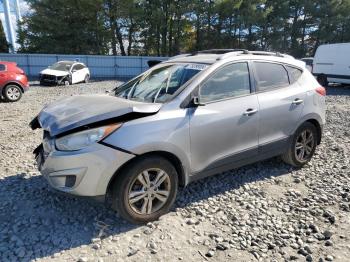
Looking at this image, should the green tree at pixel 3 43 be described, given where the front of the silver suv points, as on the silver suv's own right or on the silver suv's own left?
on the silver suv's own right

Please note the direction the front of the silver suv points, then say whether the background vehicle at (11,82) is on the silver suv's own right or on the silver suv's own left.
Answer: on the silver suv's own right

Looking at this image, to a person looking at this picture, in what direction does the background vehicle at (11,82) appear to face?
facing to the left of the viewer

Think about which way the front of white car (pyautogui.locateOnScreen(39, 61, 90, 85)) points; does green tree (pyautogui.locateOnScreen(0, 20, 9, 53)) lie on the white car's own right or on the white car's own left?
on the white car's own right

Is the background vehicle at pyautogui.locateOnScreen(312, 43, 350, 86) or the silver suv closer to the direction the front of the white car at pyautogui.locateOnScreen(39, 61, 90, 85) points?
the silver suv

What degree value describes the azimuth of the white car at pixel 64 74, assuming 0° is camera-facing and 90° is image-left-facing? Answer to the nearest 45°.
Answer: approximately 45°

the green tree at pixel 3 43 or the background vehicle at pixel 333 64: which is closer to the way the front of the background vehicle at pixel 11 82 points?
the green tree

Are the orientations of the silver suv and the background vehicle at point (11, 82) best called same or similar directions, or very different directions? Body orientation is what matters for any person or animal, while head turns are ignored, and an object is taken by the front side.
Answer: same or similar directions

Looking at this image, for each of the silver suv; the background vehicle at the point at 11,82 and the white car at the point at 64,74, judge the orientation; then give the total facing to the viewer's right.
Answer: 0

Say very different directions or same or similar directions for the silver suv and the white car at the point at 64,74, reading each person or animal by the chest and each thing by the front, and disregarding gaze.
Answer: same or similar directions

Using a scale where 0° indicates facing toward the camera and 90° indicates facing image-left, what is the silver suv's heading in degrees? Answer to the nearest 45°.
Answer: approximately 45°

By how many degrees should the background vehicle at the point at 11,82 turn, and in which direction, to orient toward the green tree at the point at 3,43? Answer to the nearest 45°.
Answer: approximately 90° to its right

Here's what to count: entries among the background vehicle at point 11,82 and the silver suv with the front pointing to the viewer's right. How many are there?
0

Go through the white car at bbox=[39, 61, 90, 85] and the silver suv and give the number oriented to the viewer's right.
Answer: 0

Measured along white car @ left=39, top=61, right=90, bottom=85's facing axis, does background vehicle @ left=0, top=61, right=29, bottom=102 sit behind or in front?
in front
